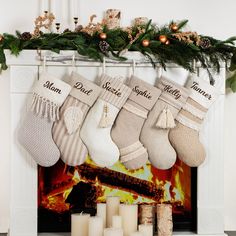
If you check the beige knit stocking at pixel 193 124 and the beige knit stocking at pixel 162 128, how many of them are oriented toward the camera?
2

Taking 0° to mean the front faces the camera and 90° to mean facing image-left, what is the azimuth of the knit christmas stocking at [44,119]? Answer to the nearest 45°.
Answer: approximately 0°
